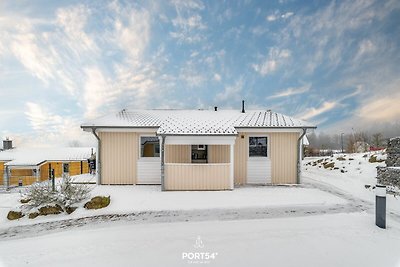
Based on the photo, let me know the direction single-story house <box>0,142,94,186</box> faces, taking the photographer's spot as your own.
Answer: facing the viewer

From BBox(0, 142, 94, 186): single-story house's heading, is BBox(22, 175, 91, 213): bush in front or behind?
in front

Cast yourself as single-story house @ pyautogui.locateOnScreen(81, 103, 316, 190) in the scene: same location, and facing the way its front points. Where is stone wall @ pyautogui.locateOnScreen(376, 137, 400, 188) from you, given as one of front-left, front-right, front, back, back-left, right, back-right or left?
left

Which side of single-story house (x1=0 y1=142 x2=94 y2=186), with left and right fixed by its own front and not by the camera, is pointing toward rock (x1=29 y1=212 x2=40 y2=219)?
front

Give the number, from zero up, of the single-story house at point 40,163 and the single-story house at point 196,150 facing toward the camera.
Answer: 2
